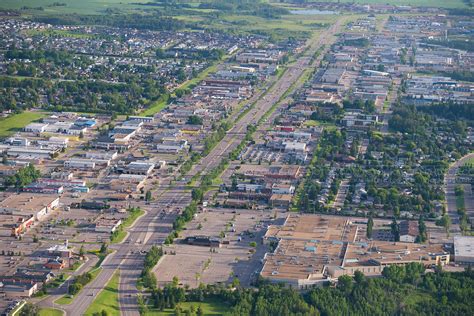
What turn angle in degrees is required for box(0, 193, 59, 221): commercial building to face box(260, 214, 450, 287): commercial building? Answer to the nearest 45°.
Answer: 0° — it already faces it

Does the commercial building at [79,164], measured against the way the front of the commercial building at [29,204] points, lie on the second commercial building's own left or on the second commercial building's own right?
on the second commercial building's own left

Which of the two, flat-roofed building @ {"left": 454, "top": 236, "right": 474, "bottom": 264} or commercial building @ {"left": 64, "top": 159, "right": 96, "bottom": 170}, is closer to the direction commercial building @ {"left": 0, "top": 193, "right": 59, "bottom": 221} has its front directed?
the flat-roofed building

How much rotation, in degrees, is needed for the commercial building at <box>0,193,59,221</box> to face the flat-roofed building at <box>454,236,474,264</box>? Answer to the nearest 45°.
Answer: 0° — it already faces it

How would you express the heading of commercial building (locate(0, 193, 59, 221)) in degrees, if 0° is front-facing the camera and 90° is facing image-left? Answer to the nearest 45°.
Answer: approximately 315°
